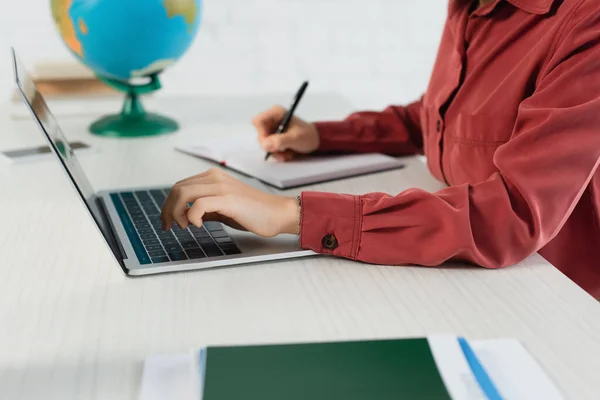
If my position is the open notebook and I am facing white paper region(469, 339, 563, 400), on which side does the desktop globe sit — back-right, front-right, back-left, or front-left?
back-right

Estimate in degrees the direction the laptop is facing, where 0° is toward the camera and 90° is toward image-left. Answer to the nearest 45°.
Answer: approximately 270°

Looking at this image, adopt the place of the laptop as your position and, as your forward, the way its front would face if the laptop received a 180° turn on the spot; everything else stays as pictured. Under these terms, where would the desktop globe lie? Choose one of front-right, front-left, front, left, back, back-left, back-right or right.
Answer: right
